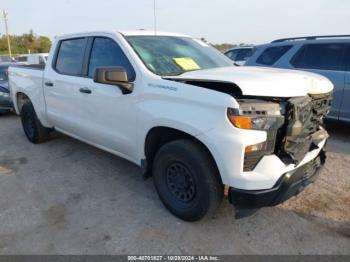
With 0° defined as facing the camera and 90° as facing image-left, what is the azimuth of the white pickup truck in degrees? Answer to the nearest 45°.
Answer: approximately 315°

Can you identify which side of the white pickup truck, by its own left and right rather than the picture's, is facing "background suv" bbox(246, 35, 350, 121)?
left

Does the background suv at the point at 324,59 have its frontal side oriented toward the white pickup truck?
no
